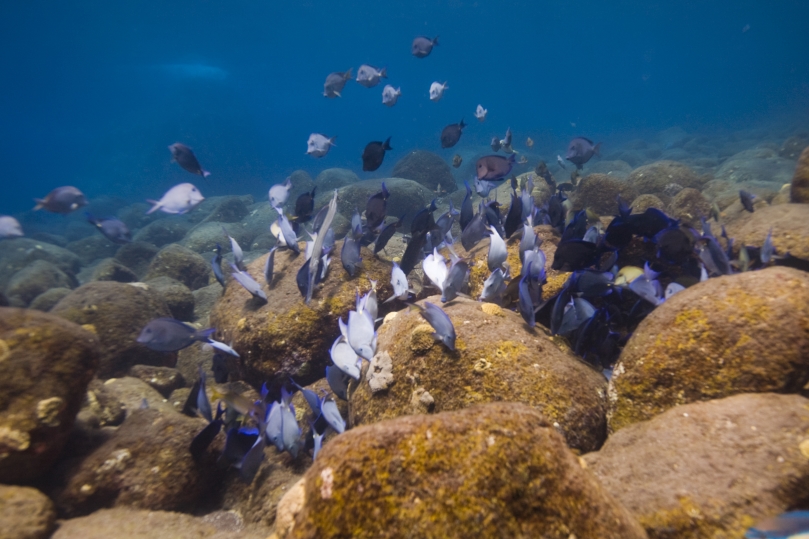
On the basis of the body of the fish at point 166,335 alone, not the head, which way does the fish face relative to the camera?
to the viewer's left

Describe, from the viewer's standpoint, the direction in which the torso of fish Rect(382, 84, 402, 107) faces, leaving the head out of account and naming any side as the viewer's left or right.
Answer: facing to the left of the viewer

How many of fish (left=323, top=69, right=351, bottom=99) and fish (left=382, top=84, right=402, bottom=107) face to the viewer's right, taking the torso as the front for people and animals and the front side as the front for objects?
0

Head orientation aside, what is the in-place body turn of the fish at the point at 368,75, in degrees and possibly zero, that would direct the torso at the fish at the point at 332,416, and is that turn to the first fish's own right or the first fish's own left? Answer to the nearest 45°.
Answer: approximately 90° to the first fish's own left

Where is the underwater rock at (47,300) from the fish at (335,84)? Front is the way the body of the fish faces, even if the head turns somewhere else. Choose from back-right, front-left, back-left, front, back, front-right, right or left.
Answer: front

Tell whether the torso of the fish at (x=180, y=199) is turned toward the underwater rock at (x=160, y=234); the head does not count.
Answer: no

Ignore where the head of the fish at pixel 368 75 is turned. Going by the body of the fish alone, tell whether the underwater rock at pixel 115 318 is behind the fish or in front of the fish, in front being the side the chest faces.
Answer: in front

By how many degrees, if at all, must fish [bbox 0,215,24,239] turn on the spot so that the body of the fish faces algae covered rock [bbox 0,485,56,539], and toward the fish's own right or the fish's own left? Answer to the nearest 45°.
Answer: approximately 90° to the fish's own right
